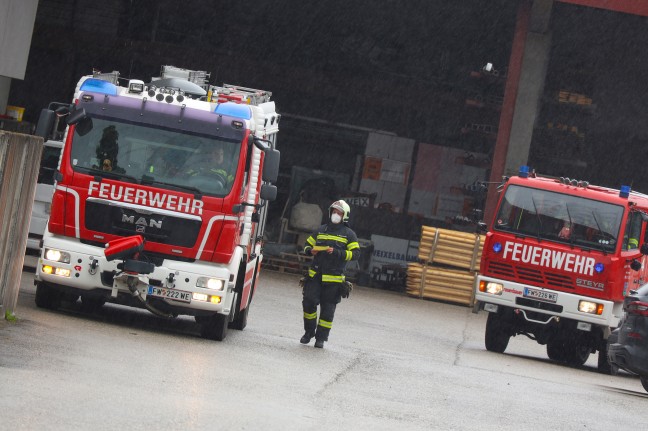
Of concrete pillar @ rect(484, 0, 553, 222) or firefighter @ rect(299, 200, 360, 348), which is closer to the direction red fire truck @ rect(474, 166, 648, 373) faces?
the firefighter

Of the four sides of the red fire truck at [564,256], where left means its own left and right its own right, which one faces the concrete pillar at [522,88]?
back

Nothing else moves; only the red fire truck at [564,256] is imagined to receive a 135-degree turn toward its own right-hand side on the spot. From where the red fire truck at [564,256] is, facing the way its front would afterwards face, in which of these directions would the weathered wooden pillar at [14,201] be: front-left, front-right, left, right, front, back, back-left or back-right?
left

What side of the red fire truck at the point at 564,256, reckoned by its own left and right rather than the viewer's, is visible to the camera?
front

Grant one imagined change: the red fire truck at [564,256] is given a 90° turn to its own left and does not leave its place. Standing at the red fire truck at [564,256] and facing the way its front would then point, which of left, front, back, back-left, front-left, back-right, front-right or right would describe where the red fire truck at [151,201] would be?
back-right

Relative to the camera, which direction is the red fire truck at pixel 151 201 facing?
toward the camera

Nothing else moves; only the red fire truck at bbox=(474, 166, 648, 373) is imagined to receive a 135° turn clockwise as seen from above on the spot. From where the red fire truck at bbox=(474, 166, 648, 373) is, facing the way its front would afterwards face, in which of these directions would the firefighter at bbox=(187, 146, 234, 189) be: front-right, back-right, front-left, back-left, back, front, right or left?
left

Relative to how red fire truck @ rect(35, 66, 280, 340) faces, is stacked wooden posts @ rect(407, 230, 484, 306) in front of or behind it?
behind
